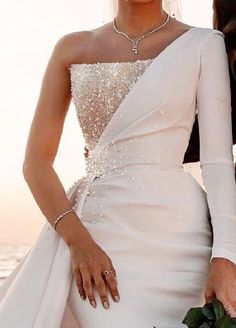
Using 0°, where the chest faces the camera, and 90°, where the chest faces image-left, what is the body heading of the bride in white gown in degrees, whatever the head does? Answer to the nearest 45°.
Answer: approximately 0°
